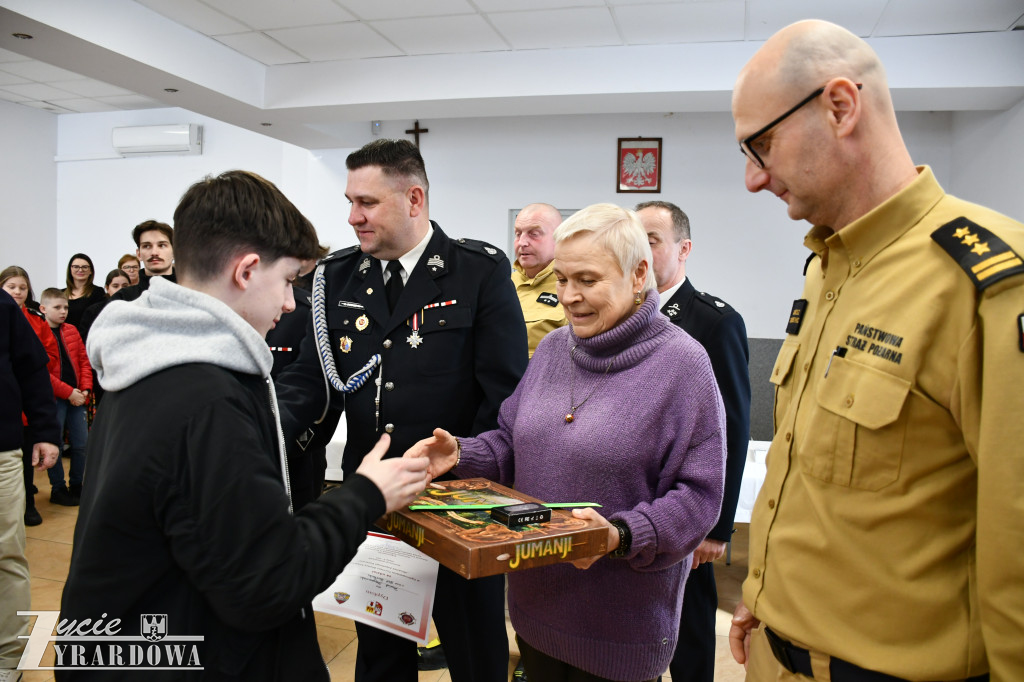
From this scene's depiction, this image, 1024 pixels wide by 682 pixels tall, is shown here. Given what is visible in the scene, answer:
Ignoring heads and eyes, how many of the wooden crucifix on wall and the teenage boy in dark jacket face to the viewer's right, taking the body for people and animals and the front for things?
1

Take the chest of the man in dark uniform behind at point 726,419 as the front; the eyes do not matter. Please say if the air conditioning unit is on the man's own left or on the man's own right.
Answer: on the man's own right

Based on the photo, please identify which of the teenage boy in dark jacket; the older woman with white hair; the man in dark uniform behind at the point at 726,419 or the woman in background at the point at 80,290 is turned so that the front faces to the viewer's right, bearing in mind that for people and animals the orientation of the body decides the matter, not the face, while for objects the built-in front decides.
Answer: the teenage boy in dark jacket

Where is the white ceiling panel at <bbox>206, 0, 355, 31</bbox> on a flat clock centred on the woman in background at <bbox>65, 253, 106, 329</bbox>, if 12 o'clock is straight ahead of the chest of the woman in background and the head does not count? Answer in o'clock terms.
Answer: The white ceiling panel is roughly at 11 o'clock from the woman in background.

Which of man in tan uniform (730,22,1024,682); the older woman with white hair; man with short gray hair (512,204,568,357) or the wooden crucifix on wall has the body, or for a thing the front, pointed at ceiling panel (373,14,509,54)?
the wooden crucifix on wall

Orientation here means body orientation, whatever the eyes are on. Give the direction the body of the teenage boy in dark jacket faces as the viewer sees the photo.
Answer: to the viewer's right

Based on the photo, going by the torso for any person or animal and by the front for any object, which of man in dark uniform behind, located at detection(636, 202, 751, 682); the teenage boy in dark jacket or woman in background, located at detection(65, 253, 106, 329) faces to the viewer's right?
the teenage boy in dark jacket

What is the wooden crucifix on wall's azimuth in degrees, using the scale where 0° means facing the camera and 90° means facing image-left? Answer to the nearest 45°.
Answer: approximately 0°

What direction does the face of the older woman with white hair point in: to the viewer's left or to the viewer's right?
to the viewer's left
